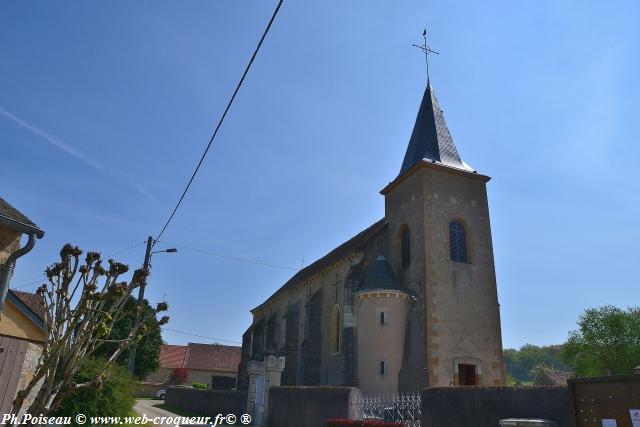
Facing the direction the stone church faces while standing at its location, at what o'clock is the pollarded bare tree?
The pollarded bare tree is roughly at 2 o'clock from the stone church.

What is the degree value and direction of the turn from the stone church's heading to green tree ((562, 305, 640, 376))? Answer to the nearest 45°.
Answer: approximately 90° to its left

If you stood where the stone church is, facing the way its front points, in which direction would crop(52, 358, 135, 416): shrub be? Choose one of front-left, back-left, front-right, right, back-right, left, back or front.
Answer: right

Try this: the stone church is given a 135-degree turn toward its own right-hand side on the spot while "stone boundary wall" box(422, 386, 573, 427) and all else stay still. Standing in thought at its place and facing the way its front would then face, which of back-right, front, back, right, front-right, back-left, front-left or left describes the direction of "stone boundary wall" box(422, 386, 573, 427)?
left

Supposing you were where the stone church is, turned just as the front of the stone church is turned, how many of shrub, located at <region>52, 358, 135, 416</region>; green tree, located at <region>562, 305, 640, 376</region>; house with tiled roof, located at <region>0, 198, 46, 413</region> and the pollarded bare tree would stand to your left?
1

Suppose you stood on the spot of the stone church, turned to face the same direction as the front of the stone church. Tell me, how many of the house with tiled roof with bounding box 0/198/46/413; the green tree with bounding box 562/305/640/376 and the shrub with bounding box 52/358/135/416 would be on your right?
2

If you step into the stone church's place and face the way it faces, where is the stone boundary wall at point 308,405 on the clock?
The stone boundary wall is roughly at 3 o'clock from the stone church.

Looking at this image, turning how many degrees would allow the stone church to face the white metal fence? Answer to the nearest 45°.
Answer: approximately 45° to its right

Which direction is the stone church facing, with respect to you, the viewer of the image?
facing the viewer and to the right of the viewer

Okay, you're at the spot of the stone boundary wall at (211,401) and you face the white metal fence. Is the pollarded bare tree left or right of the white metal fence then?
right

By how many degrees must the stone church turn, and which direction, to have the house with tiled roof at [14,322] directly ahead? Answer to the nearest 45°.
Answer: approximately 90° to its right
